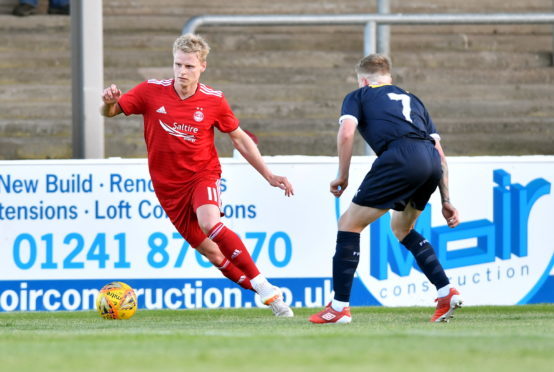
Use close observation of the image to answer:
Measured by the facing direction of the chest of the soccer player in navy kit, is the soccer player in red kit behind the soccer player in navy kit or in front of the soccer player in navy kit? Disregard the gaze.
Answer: in front

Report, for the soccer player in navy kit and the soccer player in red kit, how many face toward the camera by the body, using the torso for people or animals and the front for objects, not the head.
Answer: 1

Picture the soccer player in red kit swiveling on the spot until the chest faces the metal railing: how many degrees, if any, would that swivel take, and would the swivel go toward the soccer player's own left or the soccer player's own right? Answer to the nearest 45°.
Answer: approximately 135° to the soccer player's own left

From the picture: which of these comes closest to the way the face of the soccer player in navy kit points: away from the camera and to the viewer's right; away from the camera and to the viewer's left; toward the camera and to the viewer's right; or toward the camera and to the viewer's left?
away from the camera and to the viewer's left

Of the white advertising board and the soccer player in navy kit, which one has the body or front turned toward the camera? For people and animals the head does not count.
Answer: the white advertising board

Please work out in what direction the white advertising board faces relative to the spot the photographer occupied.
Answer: facing the viewer

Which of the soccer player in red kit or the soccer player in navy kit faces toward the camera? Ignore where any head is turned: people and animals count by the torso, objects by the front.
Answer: the soccer player in red kit

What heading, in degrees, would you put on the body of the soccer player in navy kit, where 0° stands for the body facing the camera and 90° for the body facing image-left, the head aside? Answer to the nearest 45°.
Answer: approximately 135°

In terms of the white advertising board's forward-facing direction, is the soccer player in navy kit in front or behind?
in front

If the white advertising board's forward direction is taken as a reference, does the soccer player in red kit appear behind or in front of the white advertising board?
in front

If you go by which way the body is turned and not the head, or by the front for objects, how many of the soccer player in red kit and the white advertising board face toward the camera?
2

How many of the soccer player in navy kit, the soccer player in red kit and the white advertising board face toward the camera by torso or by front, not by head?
2
